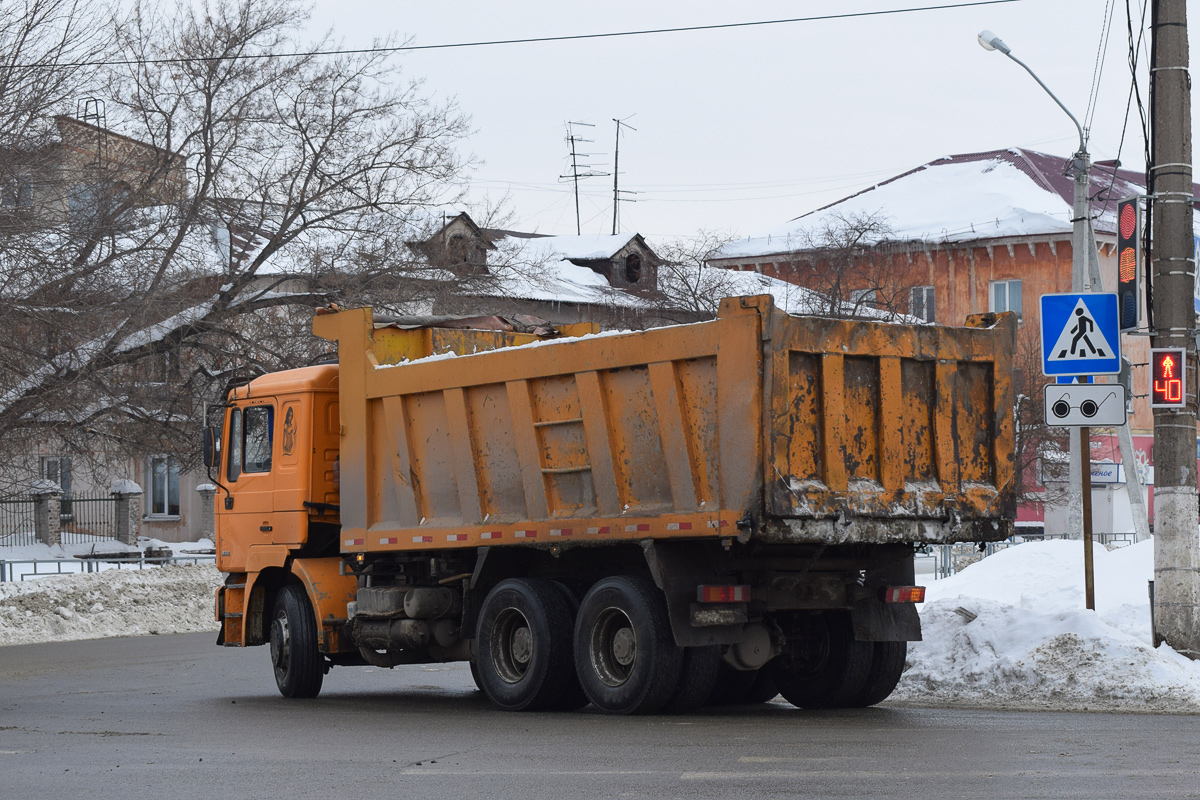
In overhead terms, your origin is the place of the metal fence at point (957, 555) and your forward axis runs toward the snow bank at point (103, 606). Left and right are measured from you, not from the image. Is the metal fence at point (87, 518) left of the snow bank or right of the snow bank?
right

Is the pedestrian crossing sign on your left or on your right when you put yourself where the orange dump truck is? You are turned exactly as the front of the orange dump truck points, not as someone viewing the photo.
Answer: on your right

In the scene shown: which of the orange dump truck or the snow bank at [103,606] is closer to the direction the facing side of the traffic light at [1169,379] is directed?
the orange dump truck

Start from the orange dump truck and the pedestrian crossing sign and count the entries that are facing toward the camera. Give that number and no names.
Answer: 1

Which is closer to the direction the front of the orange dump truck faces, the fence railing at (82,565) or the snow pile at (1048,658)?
the fence railing

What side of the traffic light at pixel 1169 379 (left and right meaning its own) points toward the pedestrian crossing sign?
right

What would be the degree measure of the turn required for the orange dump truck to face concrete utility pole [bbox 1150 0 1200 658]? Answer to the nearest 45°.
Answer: approximately 90° to its right

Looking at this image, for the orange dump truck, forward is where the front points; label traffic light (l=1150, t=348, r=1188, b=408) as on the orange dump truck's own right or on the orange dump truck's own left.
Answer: on the orange dump truck's own right

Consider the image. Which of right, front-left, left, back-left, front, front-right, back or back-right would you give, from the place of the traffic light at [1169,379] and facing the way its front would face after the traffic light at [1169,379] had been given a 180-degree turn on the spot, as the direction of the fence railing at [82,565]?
front-left

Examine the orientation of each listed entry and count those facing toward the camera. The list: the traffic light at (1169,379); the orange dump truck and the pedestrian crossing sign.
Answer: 2

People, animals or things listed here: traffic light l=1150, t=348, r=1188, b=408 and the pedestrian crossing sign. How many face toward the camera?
2

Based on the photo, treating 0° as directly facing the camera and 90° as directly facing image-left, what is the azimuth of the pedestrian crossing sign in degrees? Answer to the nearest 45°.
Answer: approximately 0°

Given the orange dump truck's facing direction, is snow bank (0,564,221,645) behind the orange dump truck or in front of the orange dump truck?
in front
